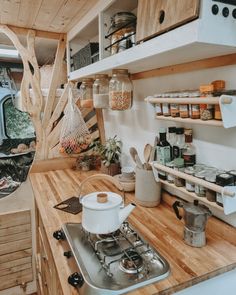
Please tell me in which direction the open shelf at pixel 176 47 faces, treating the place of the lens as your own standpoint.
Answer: facing the viewer and to the left of the viewer

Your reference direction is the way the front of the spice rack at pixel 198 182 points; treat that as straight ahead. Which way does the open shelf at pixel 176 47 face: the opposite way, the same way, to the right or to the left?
the same way

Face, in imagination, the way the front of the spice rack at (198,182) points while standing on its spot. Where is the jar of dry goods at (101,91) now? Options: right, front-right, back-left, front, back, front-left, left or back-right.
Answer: right

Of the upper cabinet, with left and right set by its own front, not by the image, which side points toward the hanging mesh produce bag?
right

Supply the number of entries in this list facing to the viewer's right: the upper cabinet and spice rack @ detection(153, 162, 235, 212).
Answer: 0

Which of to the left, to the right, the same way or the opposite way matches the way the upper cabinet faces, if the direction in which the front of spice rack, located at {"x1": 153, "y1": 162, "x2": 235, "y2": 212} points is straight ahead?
the same way

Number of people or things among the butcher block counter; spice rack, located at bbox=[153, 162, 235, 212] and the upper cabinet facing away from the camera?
0

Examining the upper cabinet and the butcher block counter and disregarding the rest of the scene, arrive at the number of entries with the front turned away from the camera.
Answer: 0

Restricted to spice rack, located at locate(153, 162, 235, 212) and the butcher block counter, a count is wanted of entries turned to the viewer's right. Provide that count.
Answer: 0

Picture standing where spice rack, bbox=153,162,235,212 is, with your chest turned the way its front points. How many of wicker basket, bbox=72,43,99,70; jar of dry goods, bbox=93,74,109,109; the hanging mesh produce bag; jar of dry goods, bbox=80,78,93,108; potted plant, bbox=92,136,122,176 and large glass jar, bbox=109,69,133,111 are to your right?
6

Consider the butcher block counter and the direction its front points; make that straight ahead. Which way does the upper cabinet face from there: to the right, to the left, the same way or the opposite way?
the same way

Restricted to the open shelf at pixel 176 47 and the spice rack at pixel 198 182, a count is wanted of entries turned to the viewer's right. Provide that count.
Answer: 0
